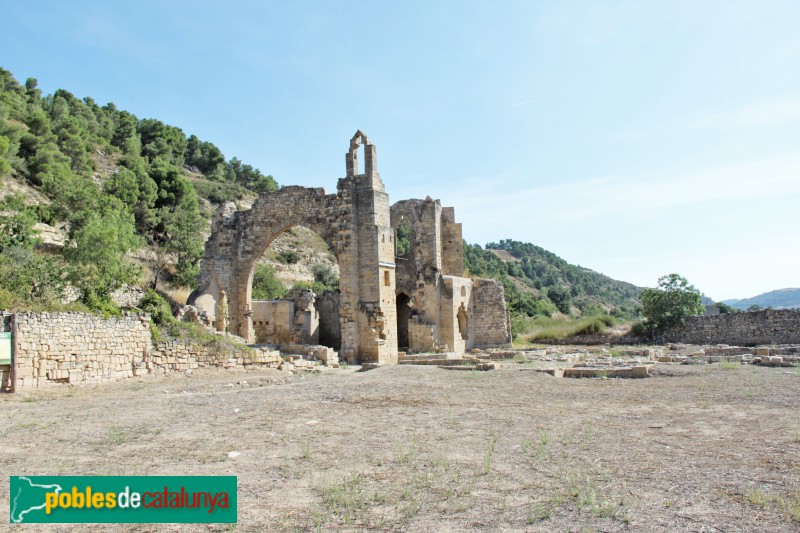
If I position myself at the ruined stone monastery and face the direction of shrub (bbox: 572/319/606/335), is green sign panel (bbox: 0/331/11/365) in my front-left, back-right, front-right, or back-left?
back-right

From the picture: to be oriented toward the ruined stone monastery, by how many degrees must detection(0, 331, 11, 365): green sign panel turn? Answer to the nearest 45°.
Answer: approximately 135° to its left

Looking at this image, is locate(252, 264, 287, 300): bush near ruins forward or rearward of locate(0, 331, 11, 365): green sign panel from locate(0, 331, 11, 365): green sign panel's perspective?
rearward

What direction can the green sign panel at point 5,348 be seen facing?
toward the camera

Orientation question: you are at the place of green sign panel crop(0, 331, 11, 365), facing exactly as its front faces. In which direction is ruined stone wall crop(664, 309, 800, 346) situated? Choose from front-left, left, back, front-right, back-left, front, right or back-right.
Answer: left

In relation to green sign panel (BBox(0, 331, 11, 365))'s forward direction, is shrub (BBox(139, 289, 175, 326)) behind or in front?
behind

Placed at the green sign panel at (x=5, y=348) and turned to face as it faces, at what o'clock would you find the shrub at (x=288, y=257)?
The shrub is roughly at 7 o'clock from the green sign panel.

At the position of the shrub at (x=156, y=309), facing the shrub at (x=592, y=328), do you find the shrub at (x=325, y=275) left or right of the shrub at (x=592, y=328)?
left

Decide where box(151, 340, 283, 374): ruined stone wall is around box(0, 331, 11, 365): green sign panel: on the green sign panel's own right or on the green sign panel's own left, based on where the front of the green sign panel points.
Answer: on the green sign panel's own left

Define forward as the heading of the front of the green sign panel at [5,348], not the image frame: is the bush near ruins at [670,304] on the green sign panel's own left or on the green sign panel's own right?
on the green sign panel's own left

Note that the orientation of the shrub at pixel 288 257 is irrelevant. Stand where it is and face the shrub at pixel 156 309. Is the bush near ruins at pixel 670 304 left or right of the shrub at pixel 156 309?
left
